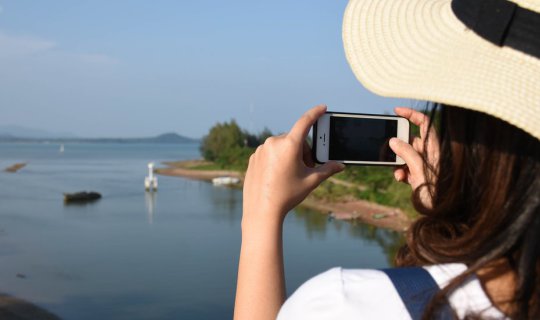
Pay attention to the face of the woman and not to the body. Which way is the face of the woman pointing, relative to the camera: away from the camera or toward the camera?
away from the camera

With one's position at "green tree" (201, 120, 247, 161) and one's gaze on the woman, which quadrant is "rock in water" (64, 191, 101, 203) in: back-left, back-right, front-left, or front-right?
front-right

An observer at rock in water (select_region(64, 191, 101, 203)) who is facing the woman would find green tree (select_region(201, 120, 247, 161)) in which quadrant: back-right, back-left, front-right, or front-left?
back-left

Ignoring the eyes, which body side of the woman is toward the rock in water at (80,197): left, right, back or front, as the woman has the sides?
front

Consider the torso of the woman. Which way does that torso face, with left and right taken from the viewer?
facing away from the viewer and to the left of the viewer

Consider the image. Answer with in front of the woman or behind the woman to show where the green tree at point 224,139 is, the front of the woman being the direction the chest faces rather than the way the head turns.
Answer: in front
